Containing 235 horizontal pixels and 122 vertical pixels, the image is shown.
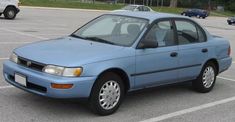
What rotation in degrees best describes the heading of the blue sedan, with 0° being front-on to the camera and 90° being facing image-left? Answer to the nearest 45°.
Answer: approximately 45°

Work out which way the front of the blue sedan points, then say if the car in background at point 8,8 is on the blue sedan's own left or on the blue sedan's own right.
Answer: on the blue sedan's own right
